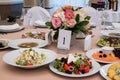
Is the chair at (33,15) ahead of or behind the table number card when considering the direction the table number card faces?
behind

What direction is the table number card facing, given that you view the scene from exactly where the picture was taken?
facing the viewer
